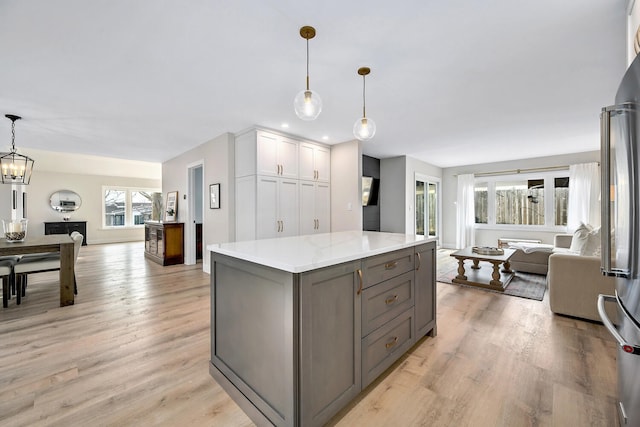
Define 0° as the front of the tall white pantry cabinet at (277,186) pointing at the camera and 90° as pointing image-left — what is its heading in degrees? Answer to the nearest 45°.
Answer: approximately 315°

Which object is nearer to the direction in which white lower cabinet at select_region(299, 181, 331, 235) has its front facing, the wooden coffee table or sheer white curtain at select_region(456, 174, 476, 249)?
the wooden coffee table

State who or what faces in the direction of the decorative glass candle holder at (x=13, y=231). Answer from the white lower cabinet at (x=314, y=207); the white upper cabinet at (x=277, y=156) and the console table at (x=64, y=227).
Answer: the console table

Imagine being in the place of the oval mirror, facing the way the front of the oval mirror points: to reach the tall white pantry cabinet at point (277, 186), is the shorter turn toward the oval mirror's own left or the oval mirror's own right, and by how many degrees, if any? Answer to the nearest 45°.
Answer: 0° — it already faces it

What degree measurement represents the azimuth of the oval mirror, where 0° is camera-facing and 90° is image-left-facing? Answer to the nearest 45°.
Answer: approximately 0°

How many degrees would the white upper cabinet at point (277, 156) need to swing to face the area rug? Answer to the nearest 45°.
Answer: approximately 45° to its left
